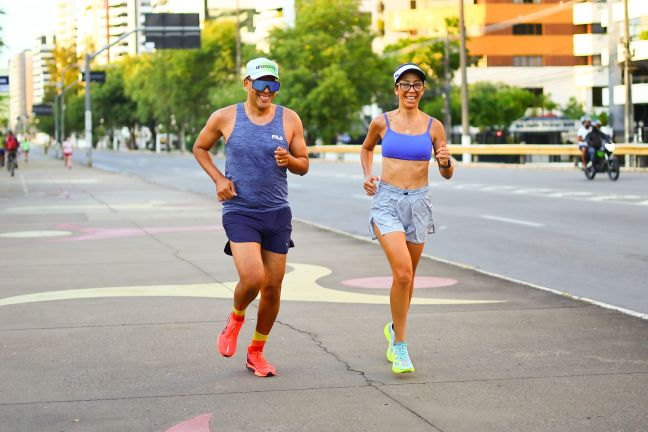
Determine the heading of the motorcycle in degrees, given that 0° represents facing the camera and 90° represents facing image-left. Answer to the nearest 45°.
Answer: approximately 315°

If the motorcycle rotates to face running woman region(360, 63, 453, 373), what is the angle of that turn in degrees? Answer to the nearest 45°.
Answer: approximately 45° to its right

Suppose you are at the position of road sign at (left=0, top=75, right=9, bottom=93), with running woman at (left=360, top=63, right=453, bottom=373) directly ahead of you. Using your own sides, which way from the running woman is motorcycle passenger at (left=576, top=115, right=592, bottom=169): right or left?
left

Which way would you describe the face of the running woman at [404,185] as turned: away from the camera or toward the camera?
toward the camera

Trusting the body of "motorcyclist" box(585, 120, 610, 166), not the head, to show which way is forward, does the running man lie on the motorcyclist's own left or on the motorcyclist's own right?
on the motorcyclist's own right

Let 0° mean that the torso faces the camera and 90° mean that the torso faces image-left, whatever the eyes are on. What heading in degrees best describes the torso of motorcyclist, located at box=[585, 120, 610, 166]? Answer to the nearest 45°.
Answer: approximately 315°

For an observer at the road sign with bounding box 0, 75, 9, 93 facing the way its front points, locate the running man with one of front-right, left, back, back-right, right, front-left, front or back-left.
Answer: front

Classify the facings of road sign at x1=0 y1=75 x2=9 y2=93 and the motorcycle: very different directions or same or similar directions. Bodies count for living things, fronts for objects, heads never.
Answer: same or similar directions

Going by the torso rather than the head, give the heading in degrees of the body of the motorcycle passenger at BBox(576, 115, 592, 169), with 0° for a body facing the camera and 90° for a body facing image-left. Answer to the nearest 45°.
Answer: approximately 315°

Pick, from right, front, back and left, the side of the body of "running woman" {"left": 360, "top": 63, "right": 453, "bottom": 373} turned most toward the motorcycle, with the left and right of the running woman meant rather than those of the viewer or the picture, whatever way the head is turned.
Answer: back

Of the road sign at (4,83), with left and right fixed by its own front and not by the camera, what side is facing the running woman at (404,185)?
front

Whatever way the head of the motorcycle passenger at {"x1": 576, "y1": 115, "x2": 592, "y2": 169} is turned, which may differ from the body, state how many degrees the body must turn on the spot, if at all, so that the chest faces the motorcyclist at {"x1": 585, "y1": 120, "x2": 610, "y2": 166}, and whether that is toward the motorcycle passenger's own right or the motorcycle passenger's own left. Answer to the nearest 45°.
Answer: approximately 45° to the motorcycle passenger's own right

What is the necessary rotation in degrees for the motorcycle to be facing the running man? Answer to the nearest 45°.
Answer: approximately 45° to its right

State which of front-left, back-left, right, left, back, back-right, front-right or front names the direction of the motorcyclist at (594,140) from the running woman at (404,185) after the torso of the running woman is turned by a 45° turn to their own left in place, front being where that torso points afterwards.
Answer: back-left

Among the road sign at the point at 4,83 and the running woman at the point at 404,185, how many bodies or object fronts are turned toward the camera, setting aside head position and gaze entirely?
2

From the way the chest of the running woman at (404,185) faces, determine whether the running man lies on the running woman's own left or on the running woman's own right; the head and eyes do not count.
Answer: on the running woman's own right

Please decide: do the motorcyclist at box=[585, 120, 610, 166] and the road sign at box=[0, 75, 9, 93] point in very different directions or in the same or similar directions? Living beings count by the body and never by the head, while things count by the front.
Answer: same or similar directions

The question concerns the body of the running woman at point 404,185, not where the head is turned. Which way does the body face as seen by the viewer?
toward the camera

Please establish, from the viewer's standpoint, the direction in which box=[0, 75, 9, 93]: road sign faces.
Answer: facing the viewer
